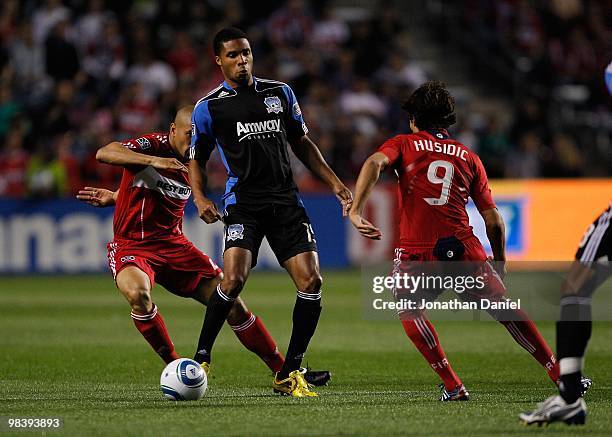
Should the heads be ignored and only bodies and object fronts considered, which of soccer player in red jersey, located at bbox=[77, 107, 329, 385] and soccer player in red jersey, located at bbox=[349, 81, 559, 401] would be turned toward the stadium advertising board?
soccer player in red jersey, located at bbox=[349, 81, 559, 401]

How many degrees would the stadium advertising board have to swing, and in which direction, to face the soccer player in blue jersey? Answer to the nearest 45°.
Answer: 0° — it already faces them

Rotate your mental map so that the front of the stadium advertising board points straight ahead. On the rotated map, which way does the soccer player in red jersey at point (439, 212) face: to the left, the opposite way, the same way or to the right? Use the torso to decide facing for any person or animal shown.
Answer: the opposite way

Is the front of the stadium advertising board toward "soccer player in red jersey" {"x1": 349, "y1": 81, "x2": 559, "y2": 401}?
yes

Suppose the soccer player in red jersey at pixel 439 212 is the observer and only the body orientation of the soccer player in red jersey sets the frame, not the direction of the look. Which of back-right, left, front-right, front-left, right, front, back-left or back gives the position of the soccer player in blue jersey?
left

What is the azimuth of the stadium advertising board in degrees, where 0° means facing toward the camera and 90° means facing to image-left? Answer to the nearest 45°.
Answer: approximately 0°

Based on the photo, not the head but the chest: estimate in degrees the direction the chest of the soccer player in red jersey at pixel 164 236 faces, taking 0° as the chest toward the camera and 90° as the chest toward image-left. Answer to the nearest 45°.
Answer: approximately 315°

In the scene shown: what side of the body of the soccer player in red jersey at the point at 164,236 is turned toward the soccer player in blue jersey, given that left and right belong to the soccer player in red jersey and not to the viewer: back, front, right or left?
front

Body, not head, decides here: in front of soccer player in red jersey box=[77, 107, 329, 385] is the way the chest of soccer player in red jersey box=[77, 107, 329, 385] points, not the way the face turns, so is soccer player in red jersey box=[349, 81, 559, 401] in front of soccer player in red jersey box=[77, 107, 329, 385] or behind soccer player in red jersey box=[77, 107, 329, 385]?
in front

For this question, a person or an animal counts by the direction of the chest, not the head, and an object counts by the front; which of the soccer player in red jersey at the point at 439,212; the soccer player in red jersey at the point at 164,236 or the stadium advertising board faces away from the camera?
the soccer player in red jersey at the point at 439,212

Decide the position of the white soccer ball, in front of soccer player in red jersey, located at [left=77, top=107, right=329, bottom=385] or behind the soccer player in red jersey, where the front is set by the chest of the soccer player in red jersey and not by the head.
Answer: in front

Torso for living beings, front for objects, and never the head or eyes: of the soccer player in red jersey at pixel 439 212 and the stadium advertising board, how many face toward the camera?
1

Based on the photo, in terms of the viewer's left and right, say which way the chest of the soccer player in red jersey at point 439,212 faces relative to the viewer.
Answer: facing away from the viewer

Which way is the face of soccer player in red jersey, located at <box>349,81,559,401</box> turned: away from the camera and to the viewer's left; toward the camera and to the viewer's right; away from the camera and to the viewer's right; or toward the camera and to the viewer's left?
away from the camera and to the viewer's left
